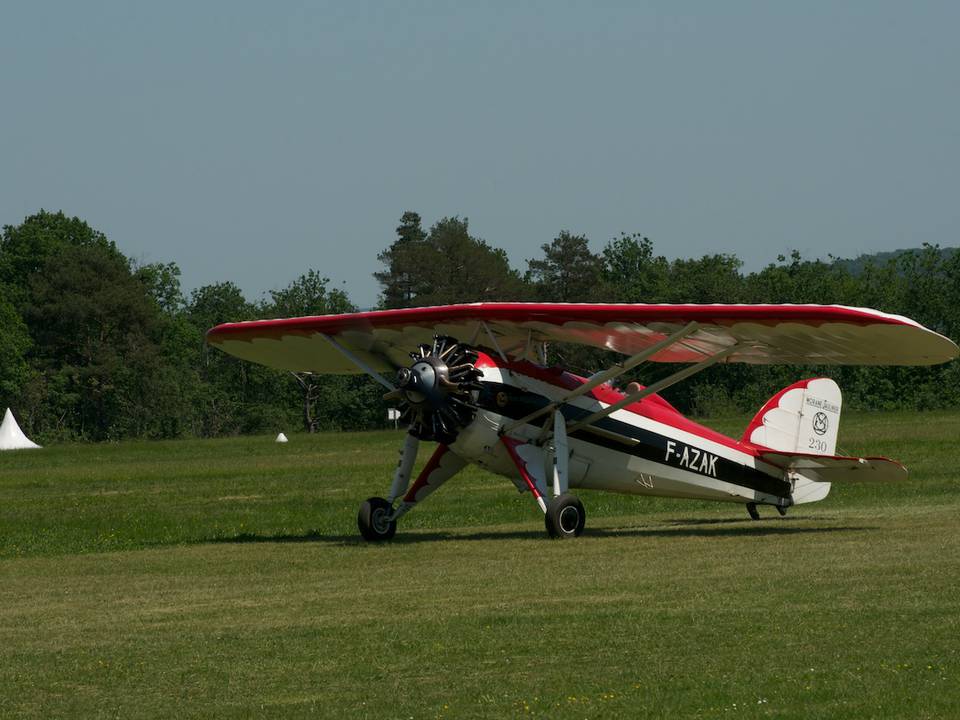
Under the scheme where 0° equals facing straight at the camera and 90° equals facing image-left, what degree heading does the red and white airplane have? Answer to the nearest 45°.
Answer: approximately 45°
